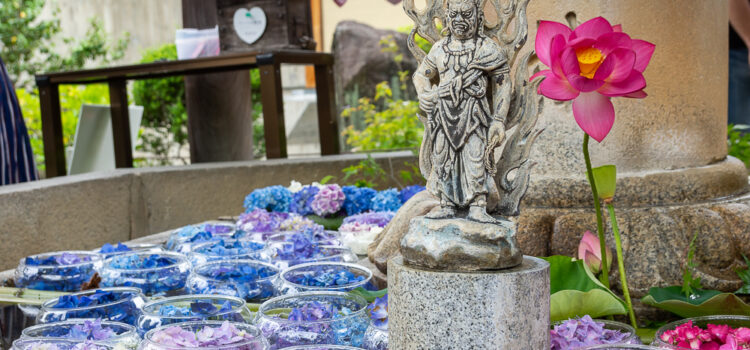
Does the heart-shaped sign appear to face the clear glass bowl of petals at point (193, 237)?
yes

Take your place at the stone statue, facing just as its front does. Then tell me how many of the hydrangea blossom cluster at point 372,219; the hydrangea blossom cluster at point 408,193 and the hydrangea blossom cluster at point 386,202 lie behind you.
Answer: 3

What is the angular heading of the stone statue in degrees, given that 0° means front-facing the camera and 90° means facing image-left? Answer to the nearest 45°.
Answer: approximately 0°

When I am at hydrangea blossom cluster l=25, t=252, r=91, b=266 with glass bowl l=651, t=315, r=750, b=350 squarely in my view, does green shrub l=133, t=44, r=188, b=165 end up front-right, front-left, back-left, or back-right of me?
back-left

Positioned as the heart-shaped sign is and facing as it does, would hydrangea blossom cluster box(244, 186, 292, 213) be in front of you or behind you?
in front

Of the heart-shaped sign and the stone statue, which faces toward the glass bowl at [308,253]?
the heart-shaped sign

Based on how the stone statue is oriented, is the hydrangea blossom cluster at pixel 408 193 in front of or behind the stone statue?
behind

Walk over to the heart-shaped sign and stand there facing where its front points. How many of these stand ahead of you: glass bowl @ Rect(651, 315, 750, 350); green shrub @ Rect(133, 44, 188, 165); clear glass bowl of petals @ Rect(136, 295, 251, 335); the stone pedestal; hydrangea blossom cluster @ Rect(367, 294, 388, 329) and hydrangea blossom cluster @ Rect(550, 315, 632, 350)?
5

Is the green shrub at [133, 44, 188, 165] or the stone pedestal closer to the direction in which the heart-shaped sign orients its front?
the stone pedestal

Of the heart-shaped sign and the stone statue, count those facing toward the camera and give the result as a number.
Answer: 2

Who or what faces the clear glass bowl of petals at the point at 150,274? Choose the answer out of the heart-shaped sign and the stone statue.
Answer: the heart-shaped sign

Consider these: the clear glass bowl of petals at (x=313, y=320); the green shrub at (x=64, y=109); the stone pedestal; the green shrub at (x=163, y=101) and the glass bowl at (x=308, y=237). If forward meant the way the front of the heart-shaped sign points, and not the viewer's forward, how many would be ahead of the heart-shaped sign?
3

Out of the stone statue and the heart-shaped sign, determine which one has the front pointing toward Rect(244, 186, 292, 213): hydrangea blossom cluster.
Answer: the heart-shaped sign

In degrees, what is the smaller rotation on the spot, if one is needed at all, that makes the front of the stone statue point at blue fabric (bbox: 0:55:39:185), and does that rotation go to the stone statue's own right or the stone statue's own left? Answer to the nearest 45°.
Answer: approximately 135° to the stone statue's own right

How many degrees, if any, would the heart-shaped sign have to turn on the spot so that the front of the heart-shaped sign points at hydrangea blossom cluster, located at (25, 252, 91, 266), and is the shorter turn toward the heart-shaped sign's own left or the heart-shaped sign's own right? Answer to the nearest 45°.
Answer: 0° — it already faces it

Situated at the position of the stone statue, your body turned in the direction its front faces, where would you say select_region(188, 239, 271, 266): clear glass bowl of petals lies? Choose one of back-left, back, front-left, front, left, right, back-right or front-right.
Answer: back-right
